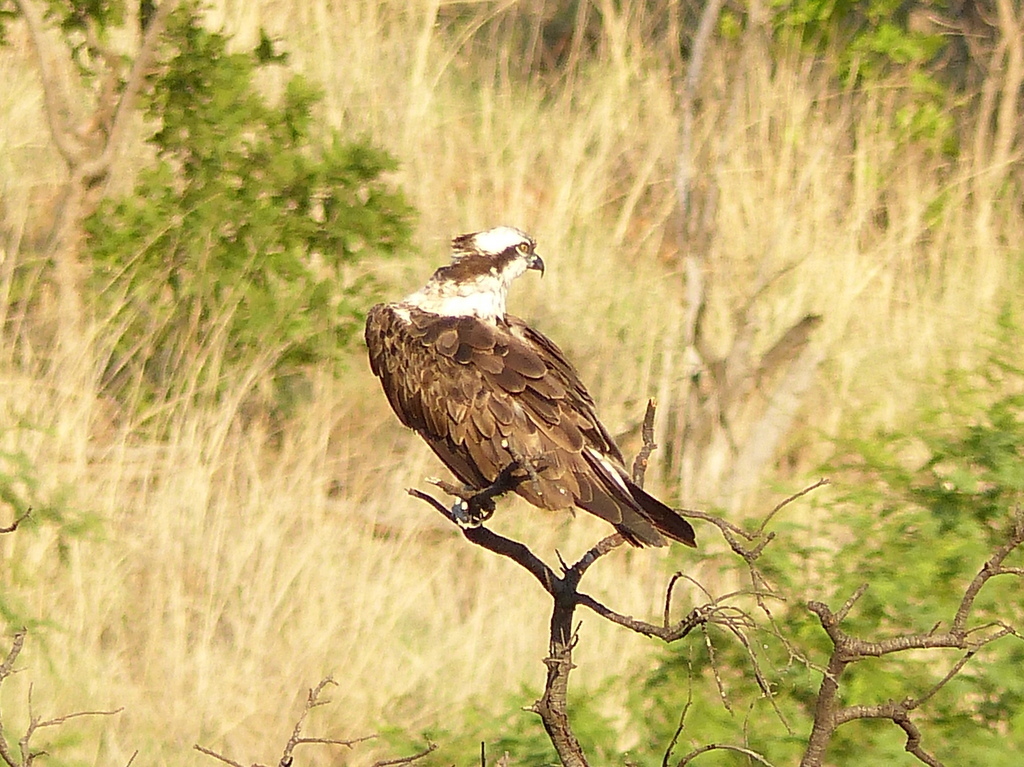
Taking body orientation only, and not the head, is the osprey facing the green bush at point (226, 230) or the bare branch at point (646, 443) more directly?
the green bush

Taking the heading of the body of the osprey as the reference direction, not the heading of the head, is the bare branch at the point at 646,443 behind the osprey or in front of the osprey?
behind

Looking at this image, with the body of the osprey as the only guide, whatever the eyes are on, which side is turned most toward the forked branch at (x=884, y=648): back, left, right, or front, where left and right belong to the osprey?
back

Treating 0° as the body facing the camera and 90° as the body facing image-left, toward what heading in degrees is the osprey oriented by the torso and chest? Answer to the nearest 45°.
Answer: approximately 135°
